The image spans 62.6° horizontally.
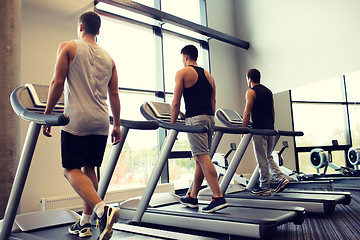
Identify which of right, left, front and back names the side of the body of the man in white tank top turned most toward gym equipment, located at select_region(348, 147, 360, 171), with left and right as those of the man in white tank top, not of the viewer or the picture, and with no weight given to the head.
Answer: right

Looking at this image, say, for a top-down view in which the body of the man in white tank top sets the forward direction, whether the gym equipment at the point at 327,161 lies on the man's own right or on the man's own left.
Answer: on the man's own right

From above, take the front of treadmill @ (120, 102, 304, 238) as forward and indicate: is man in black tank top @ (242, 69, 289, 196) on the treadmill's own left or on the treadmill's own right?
on the treadmill's own right

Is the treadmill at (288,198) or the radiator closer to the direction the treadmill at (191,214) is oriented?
the radiator

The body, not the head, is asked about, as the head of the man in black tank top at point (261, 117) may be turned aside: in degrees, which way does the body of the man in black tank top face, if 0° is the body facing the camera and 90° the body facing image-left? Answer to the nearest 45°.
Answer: approximately 135°

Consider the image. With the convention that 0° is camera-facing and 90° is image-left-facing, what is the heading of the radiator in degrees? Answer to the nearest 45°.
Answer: approximately 315°

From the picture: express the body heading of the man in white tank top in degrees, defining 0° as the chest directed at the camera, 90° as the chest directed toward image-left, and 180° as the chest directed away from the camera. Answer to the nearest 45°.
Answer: approximately 135°

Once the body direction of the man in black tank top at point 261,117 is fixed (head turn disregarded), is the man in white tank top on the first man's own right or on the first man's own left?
on the first man's own left

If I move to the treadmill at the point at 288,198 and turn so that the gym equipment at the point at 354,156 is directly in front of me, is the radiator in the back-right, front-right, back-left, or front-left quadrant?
back-left

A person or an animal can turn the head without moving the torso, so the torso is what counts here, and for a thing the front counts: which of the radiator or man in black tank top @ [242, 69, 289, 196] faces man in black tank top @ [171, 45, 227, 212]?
the radiator

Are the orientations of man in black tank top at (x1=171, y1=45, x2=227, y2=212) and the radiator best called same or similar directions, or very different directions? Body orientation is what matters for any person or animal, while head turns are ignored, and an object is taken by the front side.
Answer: very different directions

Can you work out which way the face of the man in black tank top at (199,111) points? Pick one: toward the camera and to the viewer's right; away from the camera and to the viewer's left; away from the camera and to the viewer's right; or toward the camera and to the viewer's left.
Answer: away from the camera and to the viewer's left

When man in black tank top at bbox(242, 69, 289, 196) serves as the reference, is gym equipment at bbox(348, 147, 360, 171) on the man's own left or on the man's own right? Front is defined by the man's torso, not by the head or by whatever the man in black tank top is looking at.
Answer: on the man's own right

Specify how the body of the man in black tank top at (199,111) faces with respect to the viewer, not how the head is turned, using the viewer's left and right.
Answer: facing away from the viewer and to the left of the viewer

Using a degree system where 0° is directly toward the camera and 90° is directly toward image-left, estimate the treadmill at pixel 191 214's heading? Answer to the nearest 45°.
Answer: approximately 135°
